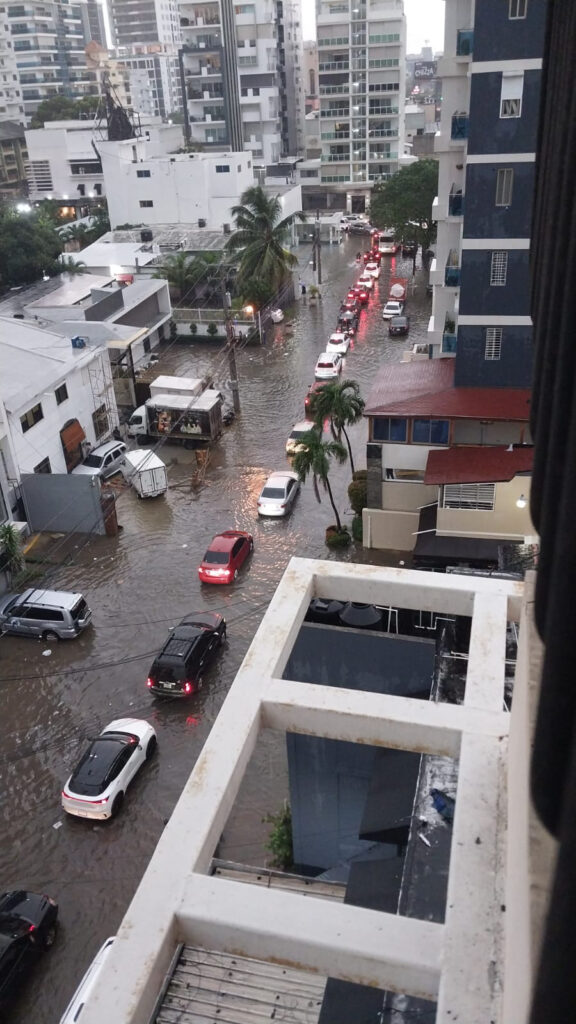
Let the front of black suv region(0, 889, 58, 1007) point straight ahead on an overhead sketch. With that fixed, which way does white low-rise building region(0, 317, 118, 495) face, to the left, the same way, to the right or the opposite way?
to the right

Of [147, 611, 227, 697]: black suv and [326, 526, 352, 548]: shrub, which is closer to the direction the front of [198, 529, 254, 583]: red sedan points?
the shrub

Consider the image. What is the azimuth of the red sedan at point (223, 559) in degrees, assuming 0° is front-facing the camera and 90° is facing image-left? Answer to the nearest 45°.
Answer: approximately 225°

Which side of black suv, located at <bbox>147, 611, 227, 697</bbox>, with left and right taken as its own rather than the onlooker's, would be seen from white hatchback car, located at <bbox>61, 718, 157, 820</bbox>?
back

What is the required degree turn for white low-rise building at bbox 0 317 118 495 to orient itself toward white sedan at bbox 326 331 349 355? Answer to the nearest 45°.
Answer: approximately 90° to its left

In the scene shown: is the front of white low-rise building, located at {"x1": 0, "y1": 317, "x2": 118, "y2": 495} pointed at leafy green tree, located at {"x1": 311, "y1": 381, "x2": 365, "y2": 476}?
yes

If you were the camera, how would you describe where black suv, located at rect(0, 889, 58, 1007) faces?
facing away from the viewer and to the right of the viewer

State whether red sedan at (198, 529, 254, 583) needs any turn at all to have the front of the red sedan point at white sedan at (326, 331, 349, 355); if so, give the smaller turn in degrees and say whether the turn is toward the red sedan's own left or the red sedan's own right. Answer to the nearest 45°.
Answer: approximately 45° to the red sedan's own left

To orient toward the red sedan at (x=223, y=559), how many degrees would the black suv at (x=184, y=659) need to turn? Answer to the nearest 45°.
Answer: approximately 45° to its left

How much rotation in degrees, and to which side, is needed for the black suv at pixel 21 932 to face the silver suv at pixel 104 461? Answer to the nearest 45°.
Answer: approximately 45° to its left

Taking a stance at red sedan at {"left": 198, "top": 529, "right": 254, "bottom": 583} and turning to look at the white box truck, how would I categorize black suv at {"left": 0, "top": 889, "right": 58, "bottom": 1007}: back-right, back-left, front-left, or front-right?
back-left

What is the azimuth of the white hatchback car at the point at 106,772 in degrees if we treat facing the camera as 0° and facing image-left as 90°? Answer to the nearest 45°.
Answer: approximately 225°

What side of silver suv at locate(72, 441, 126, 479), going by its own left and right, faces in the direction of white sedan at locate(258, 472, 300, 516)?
left

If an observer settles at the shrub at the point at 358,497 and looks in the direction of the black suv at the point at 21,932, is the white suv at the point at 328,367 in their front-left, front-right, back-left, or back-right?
back-right

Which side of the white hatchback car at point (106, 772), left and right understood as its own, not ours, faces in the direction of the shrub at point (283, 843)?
right

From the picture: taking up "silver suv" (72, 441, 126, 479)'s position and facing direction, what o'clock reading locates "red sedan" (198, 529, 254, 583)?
The red sedan is roughly at 10 o'clock from the silver suv.

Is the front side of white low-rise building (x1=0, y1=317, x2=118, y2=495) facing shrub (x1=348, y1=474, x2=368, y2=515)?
yes

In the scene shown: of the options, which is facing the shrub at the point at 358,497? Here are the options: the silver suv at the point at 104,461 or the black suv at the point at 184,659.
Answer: the black suv

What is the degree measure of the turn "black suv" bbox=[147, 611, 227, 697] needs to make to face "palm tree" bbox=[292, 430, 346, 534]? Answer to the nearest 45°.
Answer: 0° — it already faces it

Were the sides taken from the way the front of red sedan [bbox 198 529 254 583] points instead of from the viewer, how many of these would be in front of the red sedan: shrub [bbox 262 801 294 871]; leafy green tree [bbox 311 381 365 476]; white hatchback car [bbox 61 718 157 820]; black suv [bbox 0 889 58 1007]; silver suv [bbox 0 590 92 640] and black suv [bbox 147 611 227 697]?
1

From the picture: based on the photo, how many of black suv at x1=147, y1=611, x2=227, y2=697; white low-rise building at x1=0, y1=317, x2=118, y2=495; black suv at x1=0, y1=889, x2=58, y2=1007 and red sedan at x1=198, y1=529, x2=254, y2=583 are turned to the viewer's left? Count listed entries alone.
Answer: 0
